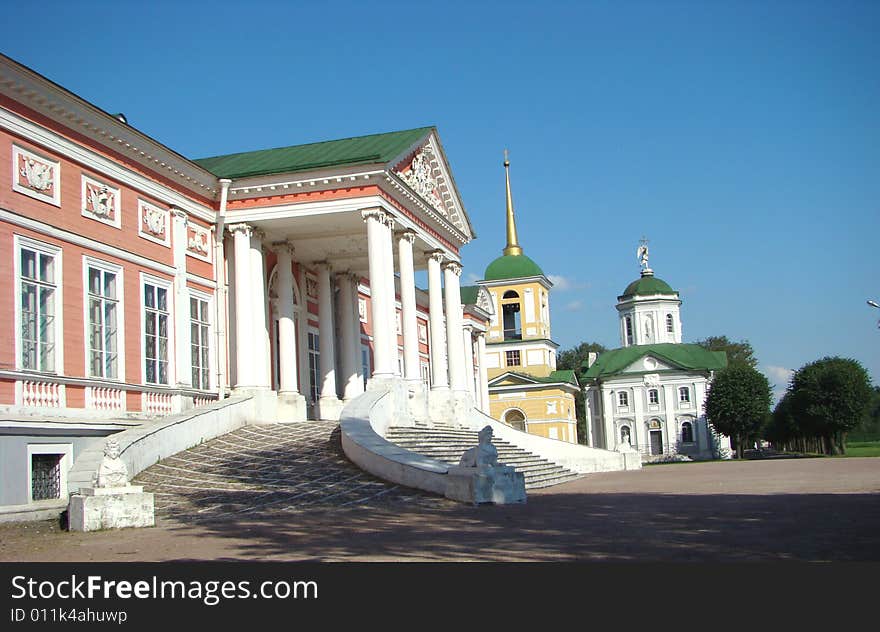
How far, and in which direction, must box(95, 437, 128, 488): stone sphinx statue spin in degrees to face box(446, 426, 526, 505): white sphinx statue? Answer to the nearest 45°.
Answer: approximately 90° to its left

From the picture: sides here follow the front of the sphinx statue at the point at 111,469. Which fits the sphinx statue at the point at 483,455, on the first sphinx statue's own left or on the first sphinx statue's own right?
on the first sphinx statue's own left

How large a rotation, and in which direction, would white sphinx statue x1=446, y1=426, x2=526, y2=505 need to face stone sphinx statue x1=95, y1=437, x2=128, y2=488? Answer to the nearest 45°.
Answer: approximately 90° to its right

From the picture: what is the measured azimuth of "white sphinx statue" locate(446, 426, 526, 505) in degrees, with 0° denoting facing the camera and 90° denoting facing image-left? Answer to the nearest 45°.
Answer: approximately 315°

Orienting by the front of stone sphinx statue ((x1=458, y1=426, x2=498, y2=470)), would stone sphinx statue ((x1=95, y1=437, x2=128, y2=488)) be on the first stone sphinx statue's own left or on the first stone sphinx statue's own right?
on the first stone sphinx statue's own right
